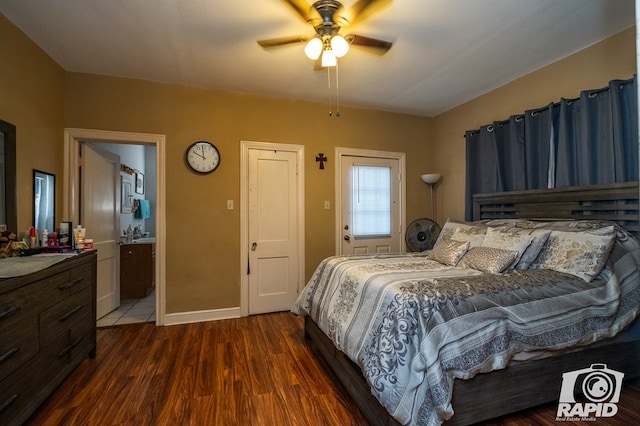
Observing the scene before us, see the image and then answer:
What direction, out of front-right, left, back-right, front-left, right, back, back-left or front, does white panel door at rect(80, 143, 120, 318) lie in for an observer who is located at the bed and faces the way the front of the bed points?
front-right

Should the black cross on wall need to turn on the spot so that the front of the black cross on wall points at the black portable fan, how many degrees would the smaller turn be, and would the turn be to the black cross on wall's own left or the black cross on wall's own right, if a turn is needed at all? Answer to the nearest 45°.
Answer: approximately 90° to the black cross on wall's own left

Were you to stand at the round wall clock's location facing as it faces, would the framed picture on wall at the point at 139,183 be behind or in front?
behind

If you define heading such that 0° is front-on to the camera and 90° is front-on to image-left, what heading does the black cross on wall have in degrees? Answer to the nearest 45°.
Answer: approximately 0°

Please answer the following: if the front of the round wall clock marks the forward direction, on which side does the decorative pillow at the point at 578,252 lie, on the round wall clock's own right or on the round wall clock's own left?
on the round wall clock's own left

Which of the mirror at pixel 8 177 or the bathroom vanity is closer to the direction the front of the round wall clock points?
the mirror

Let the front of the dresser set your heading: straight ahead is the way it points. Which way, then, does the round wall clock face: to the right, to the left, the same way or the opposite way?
to the right

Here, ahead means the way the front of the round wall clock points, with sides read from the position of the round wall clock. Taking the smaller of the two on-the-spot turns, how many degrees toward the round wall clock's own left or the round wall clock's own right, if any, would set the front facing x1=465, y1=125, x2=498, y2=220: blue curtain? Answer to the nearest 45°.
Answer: approximately 90° to the round wall clock's own left

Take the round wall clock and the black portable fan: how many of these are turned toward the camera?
2

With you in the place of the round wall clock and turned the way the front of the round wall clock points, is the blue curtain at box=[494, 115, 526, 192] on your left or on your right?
on your left

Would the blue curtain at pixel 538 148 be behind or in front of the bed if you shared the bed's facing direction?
behind

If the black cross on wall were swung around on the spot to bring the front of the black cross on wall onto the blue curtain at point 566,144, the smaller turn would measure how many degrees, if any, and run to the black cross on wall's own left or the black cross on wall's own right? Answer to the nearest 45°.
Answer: approximately 45° to the black cross on wall's own left

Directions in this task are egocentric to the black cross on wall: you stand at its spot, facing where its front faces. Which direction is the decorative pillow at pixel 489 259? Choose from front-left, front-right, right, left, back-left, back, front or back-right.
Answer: front-left
